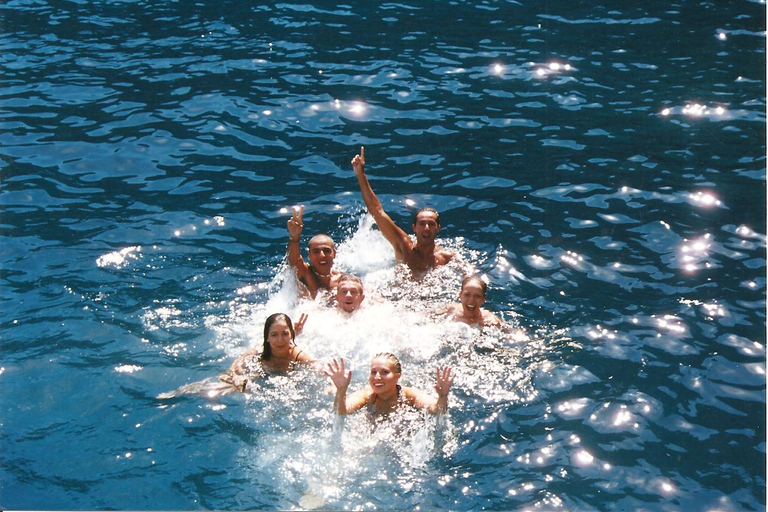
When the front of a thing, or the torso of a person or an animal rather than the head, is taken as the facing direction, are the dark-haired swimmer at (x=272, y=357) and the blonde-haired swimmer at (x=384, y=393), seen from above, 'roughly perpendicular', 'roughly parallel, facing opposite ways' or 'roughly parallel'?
roughly parallel

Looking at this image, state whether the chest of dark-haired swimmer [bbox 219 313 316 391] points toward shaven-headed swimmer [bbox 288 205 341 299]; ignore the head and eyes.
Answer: no

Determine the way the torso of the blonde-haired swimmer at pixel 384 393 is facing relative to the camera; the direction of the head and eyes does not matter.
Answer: toward the camera

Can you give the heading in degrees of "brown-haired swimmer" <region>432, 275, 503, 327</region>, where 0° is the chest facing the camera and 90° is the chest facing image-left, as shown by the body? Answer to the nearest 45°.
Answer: approximately 0°

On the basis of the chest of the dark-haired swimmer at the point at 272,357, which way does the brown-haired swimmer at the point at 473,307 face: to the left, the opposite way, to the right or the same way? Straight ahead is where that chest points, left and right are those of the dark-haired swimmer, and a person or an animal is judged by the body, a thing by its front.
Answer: the same way

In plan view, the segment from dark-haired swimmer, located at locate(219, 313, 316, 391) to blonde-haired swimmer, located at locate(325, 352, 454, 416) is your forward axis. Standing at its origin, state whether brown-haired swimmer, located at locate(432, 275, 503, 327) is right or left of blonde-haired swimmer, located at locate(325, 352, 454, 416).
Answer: left

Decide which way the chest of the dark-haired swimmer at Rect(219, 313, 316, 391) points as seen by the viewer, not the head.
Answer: toward the camera

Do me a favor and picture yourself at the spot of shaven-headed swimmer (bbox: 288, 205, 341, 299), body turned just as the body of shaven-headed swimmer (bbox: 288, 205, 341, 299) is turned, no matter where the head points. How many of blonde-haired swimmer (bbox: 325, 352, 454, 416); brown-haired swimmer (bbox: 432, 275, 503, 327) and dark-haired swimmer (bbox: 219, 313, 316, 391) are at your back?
0

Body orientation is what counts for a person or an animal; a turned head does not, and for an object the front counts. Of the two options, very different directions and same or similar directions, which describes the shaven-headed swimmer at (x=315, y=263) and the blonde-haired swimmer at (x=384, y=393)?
same or similar directions

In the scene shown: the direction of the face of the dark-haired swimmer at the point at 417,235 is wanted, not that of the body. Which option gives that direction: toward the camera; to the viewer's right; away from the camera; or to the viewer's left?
toward the camera

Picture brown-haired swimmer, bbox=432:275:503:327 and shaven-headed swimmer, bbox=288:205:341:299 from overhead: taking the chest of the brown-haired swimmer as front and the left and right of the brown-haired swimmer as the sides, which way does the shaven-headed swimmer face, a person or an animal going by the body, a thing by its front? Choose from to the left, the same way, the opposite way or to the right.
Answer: the same way

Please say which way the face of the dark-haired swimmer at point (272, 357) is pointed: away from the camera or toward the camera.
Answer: toward the camera

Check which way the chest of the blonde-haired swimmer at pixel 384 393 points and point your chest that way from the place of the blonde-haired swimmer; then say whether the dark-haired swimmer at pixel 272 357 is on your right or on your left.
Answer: on your right

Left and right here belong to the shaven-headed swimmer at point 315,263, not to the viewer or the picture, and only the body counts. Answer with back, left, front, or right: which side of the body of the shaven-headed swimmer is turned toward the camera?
front

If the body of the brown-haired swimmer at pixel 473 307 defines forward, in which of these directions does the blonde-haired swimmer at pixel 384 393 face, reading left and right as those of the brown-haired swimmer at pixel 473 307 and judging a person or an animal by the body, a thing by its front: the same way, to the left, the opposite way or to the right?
the same way
